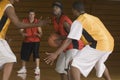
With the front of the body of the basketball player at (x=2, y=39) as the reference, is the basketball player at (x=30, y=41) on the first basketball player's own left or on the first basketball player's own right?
on the first basketball player's own left

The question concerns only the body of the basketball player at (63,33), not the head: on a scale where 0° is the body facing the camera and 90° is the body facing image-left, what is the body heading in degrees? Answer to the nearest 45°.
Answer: approximately 45°

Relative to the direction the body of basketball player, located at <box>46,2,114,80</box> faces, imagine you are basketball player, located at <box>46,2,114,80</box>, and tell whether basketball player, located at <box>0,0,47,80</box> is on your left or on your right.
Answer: on your left

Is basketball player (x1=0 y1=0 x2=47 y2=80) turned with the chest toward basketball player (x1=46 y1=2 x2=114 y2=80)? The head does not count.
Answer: yes

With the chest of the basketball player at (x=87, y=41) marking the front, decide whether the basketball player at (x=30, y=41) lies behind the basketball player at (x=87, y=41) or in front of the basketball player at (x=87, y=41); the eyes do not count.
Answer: in front

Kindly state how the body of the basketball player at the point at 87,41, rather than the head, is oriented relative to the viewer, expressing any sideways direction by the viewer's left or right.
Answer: facing away from the viewer and to the left of the viewer

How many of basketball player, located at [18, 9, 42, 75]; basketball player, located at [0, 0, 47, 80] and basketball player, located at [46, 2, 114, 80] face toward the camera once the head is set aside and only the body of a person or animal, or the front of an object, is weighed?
1

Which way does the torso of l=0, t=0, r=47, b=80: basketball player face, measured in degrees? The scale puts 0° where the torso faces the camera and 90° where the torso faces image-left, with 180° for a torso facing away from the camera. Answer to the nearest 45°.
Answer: approximately 270°

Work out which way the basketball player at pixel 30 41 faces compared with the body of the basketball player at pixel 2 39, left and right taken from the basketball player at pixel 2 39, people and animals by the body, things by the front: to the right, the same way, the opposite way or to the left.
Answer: to the right

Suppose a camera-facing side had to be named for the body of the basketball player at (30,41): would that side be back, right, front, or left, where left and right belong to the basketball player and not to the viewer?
front
